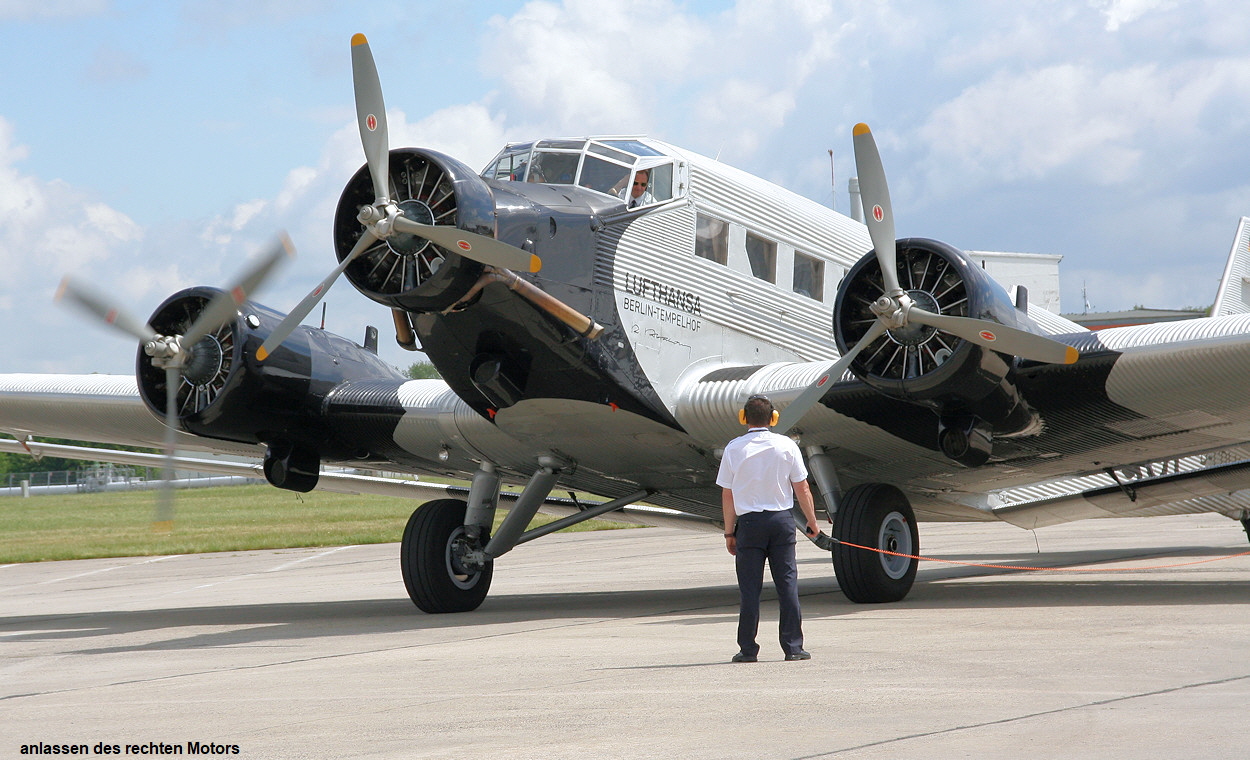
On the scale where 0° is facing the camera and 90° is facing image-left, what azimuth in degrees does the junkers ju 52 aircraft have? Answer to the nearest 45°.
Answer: approximately 45°
